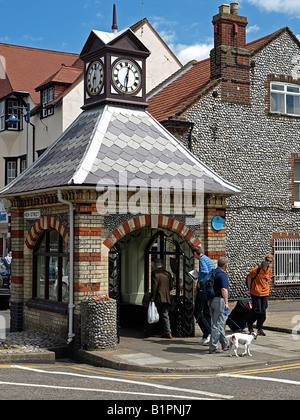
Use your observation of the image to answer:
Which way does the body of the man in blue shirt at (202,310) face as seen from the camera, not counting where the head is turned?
to the viewer's left

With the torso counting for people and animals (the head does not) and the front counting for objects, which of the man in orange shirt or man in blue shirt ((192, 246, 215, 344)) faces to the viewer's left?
the man in blue shirt

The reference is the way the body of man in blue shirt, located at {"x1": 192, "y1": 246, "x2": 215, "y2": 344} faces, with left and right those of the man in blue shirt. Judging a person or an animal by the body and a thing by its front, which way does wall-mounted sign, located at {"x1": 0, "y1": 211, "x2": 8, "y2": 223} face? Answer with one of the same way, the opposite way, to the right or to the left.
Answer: to the left

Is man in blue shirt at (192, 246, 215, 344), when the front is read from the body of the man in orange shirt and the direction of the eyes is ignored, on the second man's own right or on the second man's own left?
on the second man's own right

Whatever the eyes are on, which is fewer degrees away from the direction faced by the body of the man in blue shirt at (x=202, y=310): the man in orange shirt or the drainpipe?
the drainpipe

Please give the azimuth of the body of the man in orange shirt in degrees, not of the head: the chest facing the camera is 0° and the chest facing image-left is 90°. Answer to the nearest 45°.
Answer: approximately 315°

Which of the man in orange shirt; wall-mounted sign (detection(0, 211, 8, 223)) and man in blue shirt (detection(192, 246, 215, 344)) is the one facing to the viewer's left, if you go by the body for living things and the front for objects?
the man in blue shirt

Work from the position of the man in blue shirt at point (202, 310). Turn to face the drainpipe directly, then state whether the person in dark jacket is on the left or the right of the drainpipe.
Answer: right
